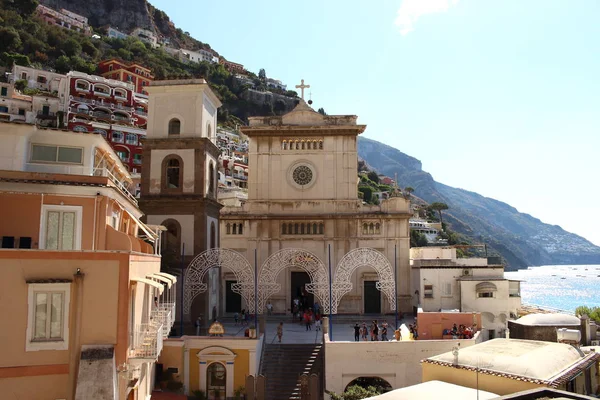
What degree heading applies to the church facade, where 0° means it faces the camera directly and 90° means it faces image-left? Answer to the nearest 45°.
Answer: approximately 0°

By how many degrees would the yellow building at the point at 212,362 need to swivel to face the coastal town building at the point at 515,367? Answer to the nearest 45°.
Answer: approximately 45° to its left

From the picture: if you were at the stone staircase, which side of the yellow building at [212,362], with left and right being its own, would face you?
left

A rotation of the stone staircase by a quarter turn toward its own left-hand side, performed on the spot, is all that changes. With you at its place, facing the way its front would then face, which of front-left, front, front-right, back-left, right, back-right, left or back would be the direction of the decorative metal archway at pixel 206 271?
back-left

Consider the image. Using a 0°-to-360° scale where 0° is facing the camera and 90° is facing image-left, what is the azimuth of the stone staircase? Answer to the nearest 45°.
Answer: approximately 0°

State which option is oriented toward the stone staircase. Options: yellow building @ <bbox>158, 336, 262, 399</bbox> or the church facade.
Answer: the church facade

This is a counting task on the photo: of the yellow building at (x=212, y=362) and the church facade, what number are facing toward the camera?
2

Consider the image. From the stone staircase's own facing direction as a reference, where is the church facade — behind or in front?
behind
